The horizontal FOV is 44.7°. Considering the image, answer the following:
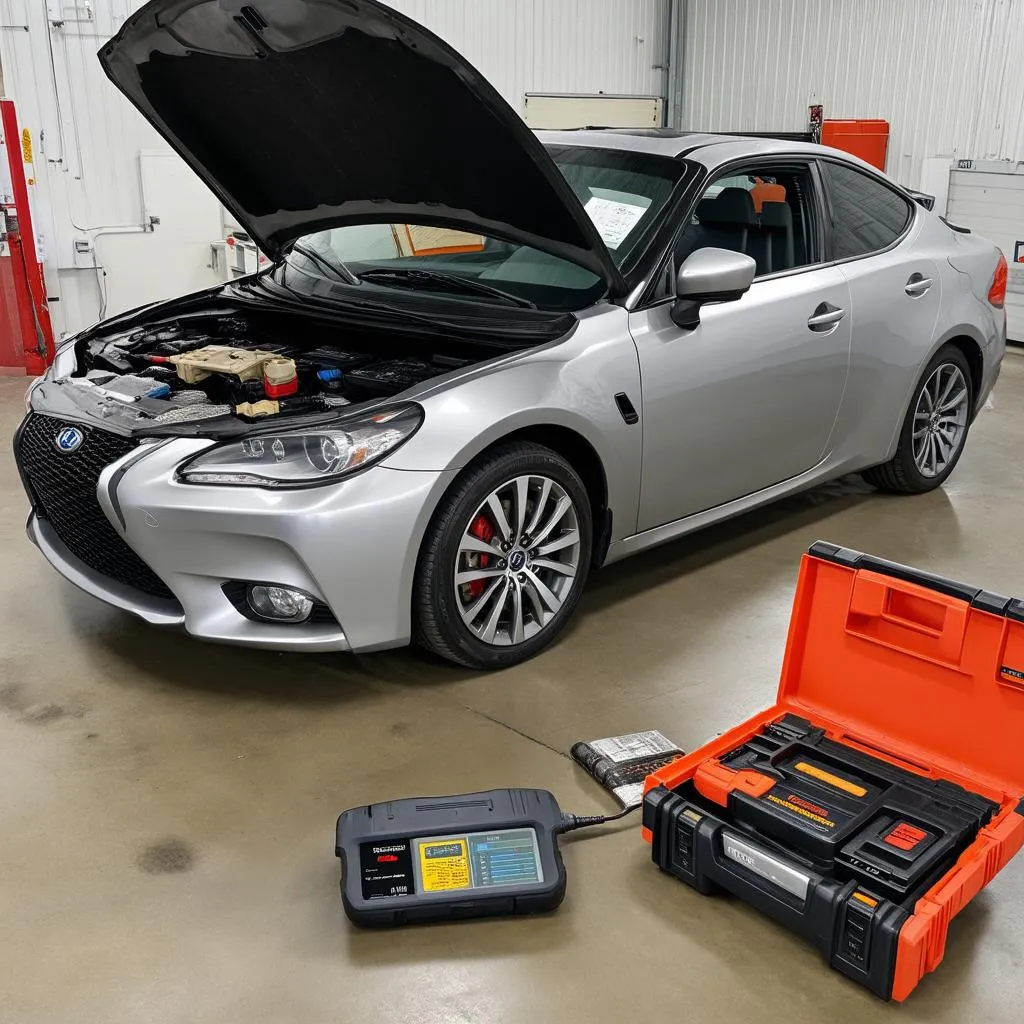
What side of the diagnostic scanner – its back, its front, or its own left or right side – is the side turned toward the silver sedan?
back

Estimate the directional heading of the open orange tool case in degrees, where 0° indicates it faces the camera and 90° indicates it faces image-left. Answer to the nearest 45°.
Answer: approximately 45°

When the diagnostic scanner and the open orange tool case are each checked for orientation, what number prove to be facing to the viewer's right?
0

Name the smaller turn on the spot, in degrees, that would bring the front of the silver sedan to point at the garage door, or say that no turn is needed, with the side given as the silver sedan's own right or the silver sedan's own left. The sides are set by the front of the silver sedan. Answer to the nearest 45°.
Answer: approximately 180°

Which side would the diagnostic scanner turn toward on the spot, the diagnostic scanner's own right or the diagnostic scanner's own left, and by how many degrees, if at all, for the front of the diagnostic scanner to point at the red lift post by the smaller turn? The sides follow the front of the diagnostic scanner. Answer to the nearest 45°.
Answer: approximately 135° to the diagnostic scanner's own right

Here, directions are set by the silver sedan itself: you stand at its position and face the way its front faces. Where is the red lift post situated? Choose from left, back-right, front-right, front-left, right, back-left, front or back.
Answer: right

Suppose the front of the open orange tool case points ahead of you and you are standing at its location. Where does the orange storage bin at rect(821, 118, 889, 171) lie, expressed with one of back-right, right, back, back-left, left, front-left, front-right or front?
back-right

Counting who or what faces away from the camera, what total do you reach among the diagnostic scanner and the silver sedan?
0

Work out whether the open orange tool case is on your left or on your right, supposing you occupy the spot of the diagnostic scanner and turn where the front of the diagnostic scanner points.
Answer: on your left
